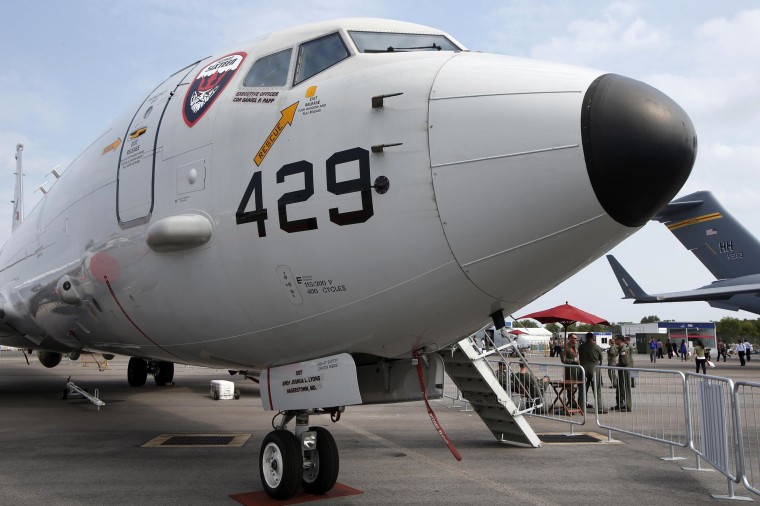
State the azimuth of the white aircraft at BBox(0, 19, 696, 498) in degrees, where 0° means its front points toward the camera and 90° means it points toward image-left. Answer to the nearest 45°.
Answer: approximately 315°

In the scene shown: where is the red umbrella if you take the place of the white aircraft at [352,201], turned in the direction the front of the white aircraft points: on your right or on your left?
on your left

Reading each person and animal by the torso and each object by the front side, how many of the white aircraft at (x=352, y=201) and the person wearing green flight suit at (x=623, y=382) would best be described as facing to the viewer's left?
1

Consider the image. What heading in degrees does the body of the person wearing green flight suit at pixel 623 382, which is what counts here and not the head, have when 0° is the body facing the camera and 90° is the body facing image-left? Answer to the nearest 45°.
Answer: approximately 90°

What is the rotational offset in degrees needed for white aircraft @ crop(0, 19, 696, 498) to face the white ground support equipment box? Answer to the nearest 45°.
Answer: approximately 135° to its left

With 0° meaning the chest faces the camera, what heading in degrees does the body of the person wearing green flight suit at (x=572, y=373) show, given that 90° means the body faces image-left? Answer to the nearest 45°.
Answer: approximately 270°

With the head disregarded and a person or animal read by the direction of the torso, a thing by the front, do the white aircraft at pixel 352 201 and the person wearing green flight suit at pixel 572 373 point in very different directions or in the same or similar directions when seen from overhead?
same or similar directions
